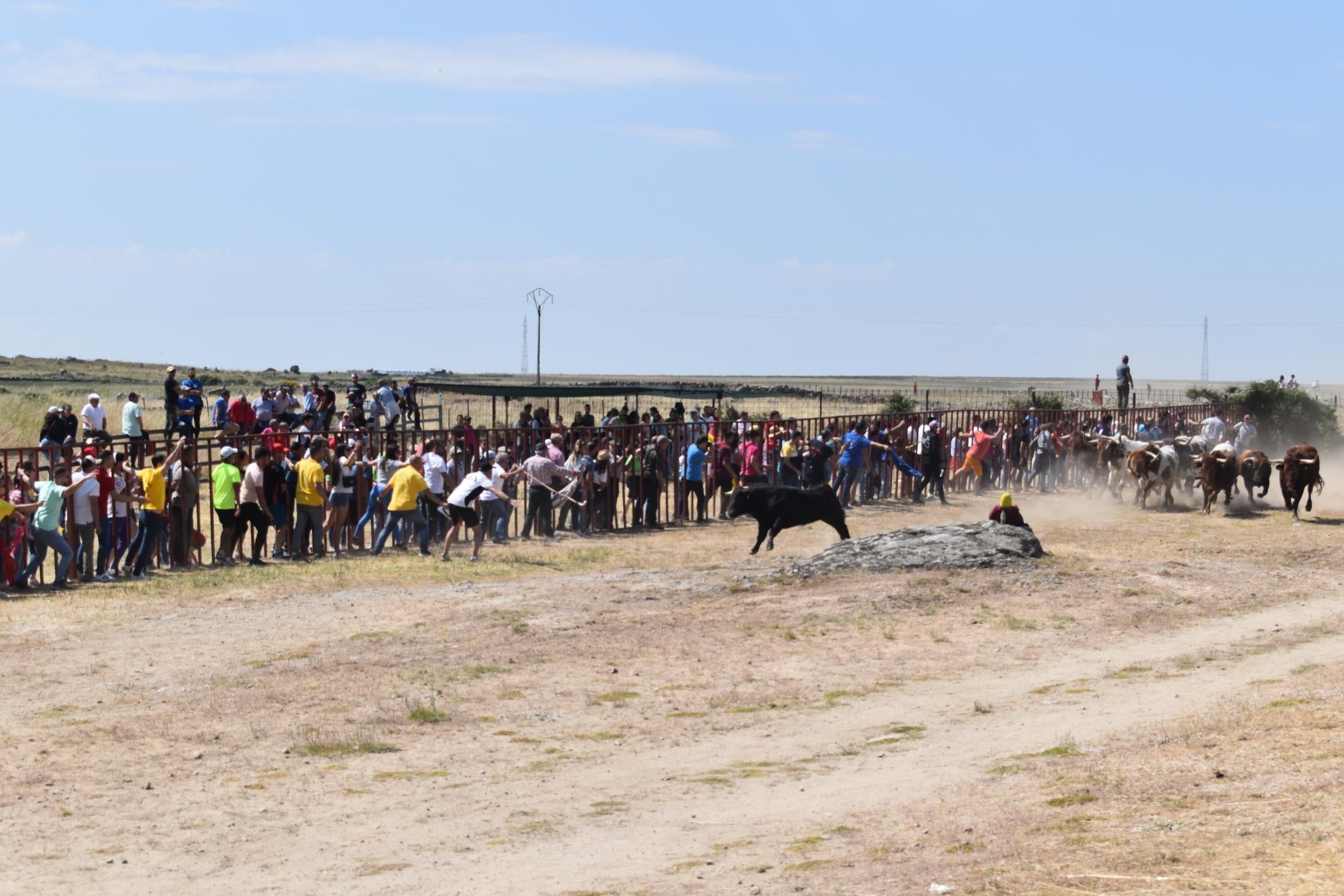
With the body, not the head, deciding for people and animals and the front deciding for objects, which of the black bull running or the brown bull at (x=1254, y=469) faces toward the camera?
the brown bull

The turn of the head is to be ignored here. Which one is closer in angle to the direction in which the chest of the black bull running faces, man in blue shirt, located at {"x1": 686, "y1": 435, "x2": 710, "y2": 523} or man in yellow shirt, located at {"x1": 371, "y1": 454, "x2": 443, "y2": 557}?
the man in yellow shirt

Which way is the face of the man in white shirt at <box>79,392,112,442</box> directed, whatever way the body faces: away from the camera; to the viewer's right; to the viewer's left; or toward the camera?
toward the camera

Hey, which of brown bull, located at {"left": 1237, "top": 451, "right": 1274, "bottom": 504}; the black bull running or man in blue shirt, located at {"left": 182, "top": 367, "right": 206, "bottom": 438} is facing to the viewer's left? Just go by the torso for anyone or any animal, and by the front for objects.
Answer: the black bull running

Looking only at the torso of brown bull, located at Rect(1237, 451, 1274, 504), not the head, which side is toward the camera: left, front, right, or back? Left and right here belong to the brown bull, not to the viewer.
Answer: front

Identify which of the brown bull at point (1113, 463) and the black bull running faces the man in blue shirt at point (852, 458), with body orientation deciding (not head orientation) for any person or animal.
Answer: the brown bull

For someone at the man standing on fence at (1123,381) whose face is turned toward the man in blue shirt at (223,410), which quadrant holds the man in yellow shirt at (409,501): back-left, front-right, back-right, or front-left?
front-left

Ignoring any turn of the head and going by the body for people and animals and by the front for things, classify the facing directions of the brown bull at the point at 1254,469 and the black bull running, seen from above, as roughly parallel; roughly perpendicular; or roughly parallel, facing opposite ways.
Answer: roughly perpendicular

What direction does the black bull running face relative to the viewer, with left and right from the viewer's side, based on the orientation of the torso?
facing to the left of the viewer

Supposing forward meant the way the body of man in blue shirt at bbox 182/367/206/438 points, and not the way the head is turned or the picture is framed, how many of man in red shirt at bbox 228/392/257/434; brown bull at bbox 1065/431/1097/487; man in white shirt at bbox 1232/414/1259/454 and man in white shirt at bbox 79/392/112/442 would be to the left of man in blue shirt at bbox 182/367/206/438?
3

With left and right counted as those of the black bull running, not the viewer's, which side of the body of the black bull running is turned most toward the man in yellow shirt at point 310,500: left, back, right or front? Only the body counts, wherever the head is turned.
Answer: front

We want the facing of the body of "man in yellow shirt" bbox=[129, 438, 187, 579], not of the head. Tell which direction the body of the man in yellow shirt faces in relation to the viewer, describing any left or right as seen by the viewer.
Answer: facing away from the viewer and to the right of the viewer
